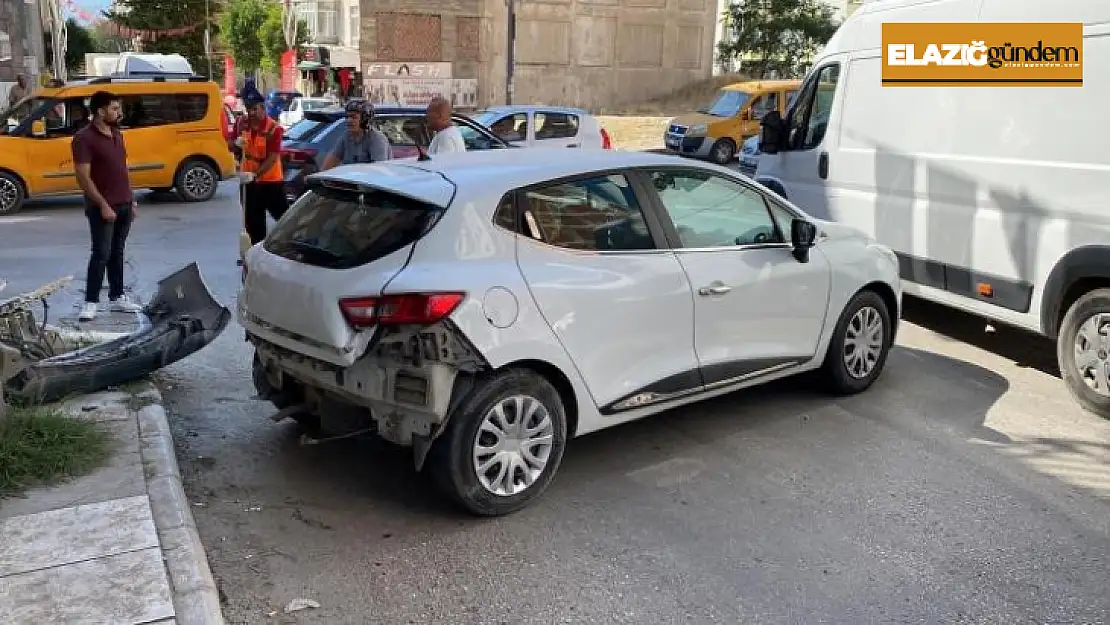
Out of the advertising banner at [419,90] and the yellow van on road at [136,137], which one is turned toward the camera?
the advertising banner

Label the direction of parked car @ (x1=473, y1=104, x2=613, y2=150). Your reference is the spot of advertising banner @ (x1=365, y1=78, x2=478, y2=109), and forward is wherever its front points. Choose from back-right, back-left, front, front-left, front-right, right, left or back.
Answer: front

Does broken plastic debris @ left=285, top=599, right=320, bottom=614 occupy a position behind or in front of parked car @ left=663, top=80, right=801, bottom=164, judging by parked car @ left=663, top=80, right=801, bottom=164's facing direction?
in front

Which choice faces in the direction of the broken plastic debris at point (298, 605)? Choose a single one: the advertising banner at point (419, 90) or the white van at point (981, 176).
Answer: the advertising banner

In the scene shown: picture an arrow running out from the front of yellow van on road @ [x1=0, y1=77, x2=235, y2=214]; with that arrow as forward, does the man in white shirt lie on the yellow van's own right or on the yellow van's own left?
on the yellow van's own left

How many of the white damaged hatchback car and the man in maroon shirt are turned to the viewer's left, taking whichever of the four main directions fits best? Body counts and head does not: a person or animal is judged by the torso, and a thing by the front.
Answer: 0

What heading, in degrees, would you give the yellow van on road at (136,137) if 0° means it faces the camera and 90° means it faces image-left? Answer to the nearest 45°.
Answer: approximately 90°

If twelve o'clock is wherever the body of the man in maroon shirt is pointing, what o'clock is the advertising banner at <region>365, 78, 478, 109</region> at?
The advertising banner is roughly at 8 o'clock from the man in maroon shirt.

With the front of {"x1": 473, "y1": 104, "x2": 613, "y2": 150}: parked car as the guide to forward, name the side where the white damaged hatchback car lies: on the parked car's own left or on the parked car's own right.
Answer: on the parked car's own left

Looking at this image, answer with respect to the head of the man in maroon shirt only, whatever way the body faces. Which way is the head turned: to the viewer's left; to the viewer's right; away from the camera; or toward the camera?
to the viewer's right

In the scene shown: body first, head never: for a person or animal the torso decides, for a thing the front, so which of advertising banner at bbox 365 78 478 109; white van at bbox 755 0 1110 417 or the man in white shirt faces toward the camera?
the advertising banner

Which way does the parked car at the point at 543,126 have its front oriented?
to the viewer's left

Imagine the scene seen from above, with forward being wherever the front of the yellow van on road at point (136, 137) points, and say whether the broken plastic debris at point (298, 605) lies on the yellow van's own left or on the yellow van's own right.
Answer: on the yellow van's own left

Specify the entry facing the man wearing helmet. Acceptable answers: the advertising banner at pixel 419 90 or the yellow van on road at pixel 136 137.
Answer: the advertising banner

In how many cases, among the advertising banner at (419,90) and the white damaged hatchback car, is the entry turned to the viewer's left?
0

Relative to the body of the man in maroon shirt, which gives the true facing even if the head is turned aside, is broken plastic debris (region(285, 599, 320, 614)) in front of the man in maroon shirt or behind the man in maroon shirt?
in front

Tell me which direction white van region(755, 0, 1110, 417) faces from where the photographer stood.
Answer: facing away from the viewer and to the left of the viewer
